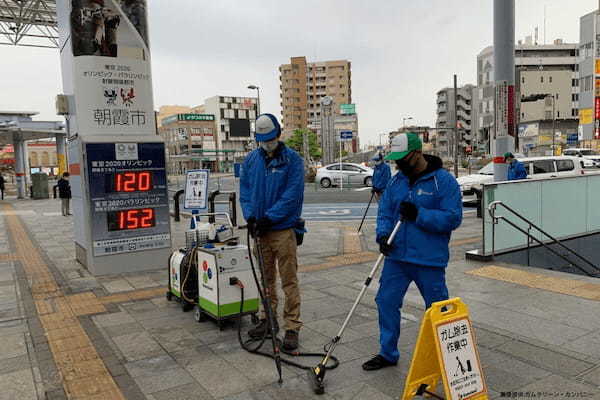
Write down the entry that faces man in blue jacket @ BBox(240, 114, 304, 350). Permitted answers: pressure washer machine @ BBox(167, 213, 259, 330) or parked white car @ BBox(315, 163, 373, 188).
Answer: the pressure washer machine

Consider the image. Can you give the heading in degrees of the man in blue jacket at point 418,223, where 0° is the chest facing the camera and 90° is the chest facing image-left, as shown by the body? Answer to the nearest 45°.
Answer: approximately 45°

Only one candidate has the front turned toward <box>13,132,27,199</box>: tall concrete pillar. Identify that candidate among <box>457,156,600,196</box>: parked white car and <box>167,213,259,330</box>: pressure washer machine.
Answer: the parked white car

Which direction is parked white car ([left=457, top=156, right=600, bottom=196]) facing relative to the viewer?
to the viewer's left

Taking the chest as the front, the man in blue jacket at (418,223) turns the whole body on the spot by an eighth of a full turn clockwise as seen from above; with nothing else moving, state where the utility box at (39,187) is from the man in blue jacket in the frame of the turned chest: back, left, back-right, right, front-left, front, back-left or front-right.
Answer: front-right

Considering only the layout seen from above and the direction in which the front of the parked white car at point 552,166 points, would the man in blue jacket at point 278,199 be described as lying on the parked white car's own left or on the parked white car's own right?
on the parked white car's own left

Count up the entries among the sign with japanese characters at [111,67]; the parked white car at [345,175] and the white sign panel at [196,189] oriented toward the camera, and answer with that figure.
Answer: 2

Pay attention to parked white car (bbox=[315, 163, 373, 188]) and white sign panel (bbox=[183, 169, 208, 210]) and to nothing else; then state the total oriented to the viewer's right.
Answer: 1

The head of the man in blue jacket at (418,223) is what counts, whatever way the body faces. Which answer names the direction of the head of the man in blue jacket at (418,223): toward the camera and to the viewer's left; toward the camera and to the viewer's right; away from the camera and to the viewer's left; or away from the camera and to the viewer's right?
toward the camera and to the viewer's left

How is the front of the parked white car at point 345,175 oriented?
to the viewer's right

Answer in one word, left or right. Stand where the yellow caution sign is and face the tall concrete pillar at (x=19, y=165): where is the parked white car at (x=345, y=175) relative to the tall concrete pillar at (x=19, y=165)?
right
